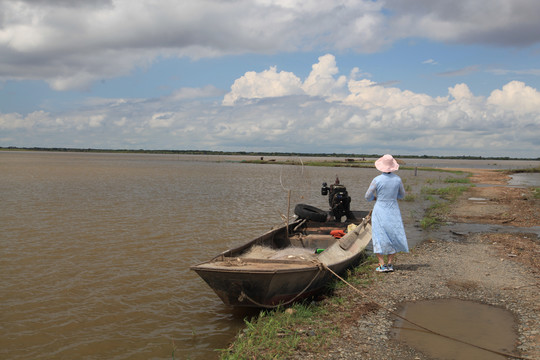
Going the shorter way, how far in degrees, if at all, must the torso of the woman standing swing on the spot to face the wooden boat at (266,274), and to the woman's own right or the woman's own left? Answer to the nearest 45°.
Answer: approximately 135° to the woman's own left

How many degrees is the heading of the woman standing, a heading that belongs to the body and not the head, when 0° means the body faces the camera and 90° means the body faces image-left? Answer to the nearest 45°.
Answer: approximately 180°

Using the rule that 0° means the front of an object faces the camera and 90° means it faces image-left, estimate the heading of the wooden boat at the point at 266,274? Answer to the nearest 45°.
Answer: approximately 45°

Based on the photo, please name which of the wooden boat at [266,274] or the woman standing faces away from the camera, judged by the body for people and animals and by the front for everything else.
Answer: the woman standing

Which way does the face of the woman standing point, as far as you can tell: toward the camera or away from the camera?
away from the camera

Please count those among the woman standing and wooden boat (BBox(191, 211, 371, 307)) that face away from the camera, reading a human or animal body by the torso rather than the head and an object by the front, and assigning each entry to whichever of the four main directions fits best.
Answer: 1
